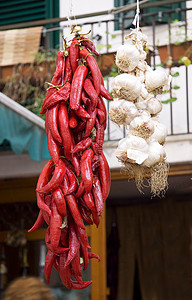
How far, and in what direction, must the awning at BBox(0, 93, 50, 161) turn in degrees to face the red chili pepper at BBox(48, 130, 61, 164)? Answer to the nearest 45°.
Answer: approximately 45° to its right

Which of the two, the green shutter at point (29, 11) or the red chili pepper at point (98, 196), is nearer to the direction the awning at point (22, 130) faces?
the red chili pepper

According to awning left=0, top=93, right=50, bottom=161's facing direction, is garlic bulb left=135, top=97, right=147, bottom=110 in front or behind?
in front

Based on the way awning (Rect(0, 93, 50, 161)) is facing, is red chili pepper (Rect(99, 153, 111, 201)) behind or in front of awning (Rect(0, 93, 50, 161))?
in front

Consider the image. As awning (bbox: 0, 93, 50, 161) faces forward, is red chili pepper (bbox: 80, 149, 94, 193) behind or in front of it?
in front

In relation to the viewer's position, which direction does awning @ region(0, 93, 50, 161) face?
facing the viewer and to the right of the viewer

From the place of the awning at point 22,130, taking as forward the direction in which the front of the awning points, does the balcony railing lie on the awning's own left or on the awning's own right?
on the awning's own left
